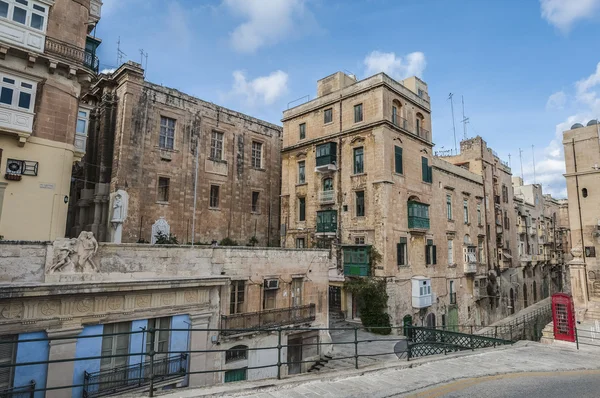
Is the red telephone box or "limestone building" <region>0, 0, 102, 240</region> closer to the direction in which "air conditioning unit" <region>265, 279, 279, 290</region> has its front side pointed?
the red telephone box

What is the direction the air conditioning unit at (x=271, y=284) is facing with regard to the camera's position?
facing the viewer and to the right of the viewer

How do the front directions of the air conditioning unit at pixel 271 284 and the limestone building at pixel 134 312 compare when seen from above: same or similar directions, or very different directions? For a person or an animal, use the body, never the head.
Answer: same or similar directions

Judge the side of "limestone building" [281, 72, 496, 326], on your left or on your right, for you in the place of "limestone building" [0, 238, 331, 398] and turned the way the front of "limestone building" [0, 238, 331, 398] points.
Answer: on your left

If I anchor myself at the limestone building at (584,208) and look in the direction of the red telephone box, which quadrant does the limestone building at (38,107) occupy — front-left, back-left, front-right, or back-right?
front-right

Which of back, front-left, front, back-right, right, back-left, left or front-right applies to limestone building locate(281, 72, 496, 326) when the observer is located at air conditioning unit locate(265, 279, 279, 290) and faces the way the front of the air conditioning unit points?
left

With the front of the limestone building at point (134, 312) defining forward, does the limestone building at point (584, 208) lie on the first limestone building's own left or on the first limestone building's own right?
on the first limestone building's own left
